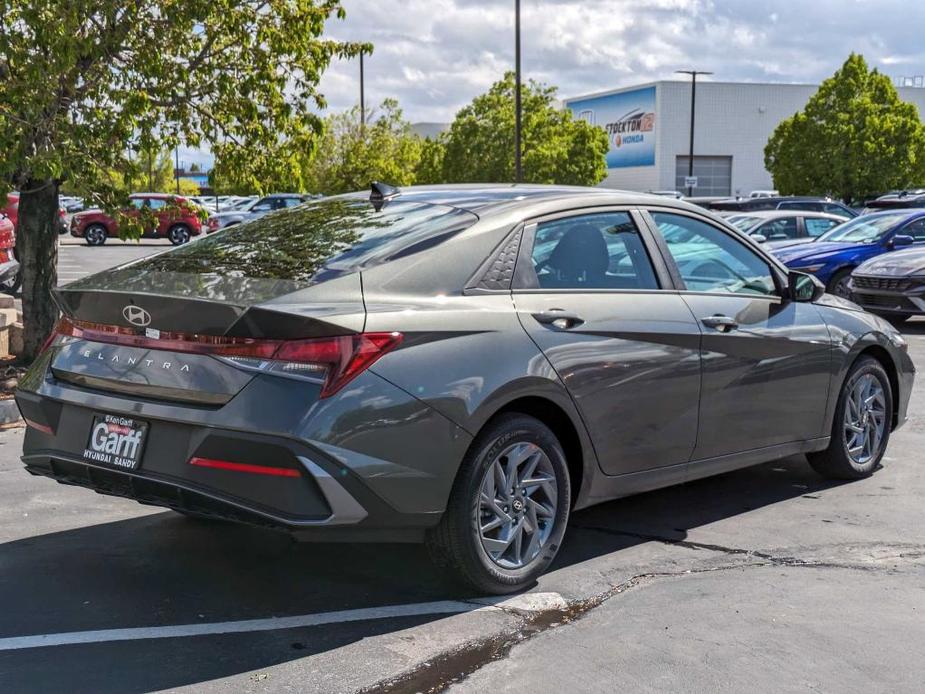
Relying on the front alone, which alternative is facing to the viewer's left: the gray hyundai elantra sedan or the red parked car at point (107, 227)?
the red parked car

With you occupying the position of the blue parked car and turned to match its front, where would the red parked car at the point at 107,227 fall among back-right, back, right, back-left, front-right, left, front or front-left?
right

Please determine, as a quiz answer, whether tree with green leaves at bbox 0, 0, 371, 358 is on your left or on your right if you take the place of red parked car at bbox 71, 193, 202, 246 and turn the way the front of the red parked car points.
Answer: on your left

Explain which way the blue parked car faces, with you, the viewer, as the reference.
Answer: facing the viewer and to the left of the viewer

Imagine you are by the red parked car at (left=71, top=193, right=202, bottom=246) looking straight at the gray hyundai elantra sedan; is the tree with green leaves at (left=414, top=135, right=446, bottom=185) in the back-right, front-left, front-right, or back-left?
back-left

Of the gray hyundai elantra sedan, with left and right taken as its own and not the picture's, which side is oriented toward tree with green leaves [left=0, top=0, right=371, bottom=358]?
left

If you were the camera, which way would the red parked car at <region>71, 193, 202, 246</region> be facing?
facing to the left of the viewer

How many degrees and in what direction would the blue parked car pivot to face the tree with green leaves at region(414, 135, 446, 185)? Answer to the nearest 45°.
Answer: approximately 90° to its right

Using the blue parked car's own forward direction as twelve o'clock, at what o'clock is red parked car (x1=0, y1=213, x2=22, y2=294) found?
The red parked car is roughly at 1 o'clock from the blue parked car.

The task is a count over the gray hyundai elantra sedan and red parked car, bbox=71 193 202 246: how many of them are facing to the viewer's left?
1

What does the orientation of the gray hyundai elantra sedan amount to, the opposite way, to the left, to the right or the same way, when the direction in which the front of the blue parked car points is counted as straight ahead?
the opposite way

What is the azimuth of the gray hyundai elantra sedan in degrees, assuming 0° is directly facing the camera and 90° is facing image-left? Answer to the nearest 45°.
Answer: approximately 225°

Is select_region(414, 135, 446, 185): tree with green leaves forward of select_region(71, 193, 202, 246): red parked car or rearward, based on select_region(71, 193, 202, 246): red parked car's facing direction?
rearward
